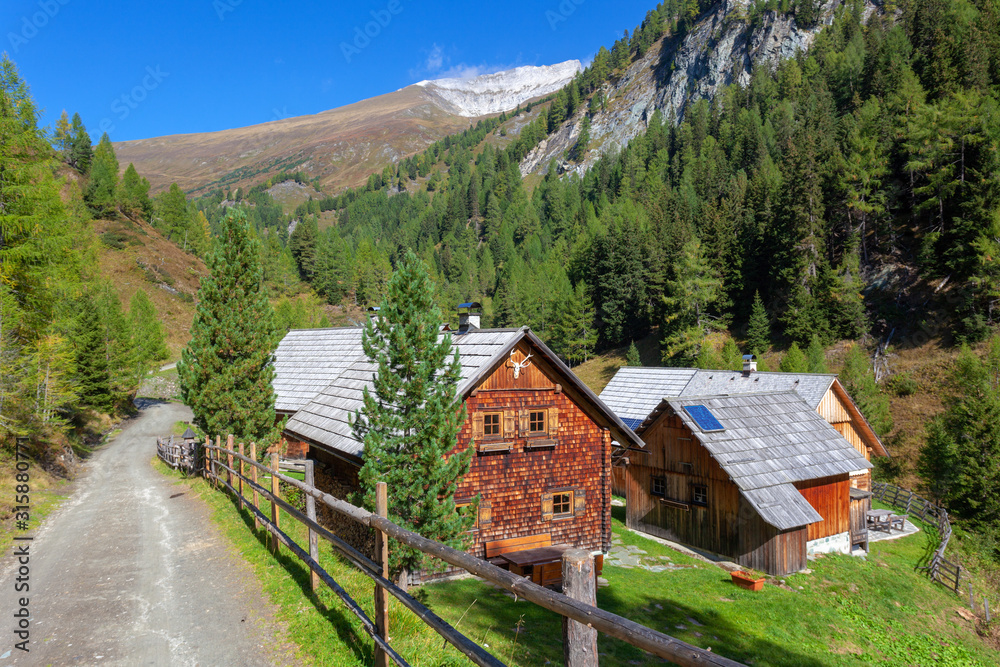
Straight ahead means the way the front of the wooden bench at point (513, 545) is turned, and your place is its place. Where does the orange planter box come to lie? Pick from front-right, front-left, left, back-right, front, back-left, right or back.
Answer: front-left

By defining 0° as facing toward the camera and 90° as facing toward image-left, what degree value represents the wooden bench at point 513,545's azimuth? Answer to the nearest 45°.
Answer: approximately 315°

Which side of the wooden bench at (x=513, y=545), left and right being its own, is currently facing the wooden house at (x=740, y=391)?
left

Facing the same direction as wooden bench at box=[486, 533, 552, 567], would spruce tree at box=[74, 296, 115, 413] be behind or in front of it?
behind

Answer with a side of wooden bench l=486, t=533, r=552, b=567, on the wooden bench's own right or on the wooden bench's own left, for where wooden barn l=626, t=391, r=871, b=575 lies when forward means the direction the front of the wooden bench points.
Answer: on the wooden bench's own left

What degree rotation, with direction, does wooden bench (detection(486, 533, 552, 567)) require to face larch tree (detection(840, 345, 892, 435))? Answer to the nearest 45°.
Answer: approximately 90° to its left

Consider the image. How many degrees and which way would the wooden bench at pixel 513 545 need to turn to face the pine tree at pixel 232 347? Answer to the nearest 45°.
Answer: approximately 135° to its right
